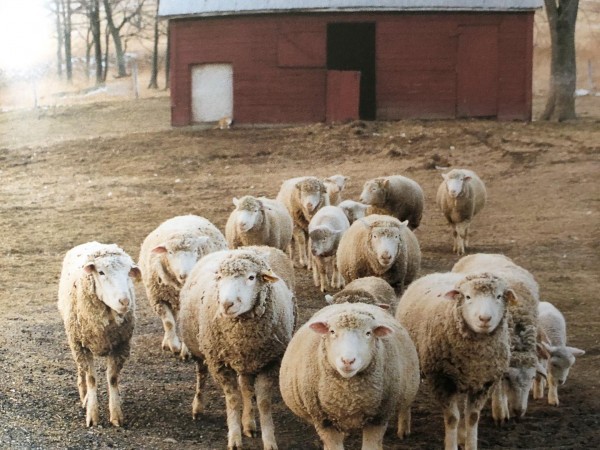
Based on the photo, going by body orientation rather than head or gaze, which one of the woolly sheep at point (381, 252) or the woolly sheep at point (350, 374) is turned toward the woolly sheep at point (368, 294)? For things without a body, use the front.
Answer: the woolly sheep at point (381, 252)

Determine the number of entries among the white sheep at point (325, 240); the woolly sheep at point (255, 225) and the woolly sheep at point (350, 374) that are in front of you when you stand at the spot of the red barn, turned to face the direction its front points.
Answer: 3

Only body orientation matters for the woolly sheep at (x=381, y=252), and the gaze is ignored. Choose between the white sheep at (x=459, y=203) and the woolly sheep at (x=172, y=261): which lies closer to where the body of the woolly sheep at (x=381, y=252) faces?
the woolly sheep

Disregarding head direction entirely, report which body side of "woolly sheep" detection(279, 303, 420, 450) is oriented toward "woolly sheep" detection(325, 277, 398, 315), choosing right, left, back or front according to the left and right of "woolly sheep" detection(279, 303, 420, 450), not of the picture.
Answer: back

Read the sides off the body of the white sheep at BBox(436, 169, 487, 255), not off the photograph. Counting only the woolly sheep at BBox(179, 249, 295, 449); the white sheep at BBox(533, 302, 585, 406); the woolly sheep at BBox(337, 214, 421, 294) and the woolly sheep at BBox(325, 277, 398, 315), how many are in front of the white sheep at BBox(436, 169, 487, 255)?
4

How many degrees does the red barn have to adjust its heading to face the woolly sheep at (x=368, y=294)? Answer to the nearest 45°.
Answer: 0° — it already faces it

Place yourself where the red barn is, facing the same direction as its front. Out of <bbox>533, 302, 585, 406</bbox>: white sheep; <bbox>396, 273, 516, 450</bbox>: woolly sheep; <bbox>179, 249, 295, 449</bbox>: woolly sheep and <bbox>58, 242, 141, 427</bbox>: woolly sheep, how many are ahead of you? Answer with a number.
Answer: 4

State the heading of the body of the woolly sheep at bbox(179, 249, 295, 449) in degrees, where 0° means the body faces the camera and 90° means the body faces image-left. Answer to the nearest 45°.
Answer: approximately 0°

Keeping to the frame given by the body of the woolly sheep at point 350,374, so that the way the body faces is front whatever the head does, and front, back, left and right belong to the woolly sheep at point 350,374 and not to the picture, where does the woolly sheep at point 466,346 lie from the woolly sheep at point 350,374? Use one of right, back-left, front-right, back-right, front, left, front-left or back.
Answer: back-left

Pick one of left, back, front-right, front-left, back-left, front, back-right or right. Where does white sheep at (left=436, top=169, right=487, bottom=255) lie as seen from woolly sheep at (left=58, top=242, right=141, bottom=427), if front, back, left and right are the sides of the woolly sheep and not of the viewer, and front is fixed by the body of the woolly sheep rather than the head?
back-left

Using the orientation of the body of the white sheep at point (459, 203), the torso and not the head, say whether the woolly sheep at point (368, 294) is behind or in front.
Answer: in front

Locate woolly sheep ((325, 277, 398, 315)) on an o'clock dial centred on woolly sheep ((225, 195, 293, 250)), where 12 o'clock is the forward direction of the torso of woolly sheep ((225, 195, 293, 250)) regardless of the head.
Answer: woolly sheep ((325, 277, 398, 315)) is roughly at 10 o'clock from woolly sheep ((225, 195, 293, 250)).

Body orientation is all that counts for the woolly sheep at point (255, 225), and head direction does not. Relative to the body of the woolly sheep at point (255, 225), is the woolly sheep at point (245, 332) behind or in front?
in front

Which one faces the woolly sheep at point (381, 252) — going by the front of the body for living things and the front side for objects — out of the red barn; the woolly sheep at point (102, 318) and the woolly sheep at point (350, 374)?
the red barn

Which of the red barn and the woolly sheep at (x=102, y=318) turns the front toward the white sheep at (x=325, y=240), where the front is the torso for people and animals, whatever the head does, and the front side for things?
the red barn

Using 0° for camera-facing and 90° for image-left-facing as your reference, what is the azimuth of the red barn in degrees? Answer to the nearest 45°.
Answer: approximately 0°
